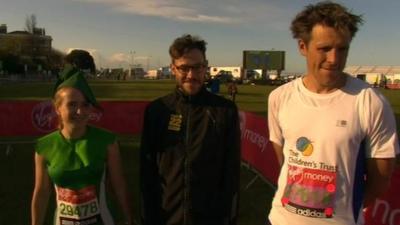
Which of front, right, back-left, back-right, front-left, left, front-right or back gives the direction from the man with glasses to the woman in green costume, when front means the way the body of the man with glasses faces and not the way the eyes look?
right

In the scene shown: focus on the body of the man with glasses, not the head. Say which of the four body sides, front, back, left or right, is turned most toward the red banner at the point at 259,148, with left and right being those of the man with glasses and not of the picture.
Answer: back

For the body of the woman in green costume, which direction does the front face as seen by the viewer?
toward the camera

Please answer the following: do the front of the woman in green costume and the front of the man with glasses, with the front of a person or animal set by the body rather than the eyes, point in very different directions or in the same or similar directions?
same or similar directions

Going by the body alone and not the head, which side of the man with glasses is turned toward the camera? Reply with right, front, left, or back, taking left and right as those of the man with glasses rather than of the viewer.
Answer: front

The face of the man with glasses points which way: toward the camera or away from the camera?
toward the camera

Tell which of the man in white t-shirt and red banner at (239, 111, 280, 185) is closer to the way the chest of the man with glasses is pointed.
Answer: the man in white t-shirt

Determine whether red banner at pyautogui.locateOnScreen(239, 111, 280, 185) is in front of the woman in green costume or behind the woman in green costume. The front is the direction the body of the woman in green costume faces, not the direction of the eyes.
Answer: behind

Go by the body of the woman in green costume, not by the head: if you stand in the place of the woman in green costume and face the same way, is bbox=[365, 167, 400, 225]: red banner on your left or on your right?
on your left

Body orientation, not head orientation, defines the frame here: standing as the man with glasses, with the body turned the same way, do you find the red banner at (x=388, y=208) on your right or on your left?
on your left

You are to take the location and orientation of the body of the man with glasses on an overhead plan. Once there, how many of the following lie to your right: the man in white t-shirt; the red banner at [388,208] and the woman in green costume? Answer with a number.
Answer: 1

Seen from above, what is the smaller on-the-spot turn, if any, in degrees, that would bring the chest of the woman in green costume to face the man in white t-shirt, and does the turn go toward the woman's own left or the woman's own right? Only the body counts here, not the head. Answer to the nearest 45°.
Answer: approximately 45° to the woman's own left

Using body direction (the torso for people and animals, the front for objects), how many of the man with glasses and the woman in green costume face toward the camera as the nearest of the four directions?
2

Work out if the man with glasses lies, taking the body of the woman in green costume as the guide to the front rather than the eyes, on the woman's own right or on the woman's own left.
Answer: on the woman's own left

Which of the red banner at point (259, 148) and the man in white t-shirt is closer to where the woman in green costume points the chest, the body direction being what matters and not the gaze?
the man in white t-shirt
